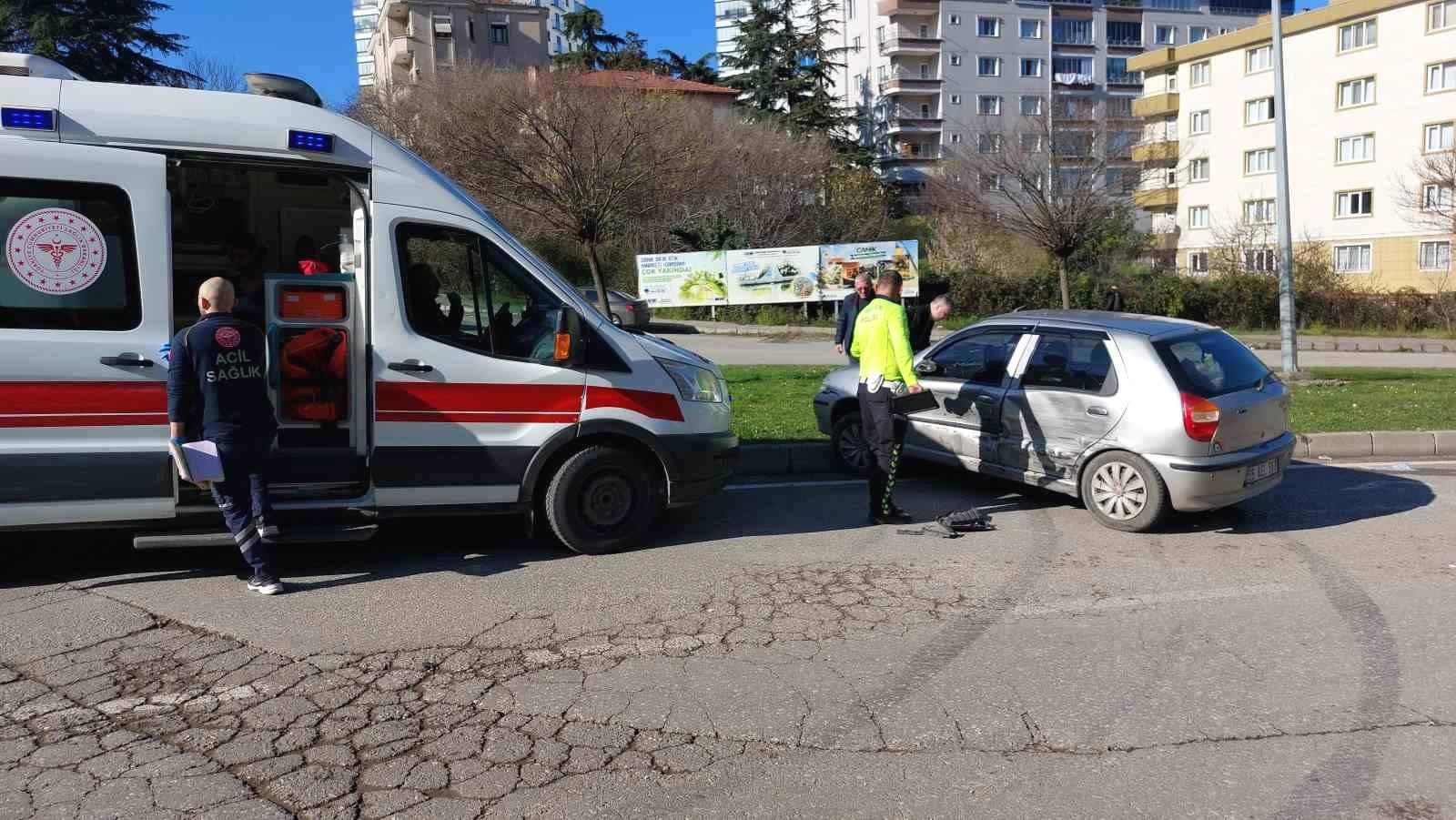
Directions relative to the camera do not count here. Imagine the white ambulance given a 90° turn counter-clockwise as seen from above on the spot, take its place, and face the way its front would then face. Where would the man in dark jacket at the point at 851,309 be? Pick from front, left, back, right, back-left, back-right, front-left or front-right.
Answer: front-right

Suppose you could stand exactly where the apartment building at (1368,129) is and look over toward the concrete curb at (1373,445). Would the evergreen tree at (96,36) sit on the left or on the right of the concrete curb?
right

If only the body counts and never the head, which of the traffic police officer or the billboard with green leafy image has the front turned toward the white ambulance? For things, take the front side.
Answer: the billboard with green leafy image

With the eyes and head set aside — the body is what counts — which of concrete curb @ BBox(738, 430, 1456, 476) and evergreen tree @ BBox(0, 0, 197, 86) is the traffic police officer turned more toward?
the concrete curb

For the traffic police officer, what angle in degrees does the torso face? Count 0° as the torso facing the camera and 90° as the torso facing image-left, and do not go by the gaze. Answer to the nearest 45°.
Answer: approximately 225°

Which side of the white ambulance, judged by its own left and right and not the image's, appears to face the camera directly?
right

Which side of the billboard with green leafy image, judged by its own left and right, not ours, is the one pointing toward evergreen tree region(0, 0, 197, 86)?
right

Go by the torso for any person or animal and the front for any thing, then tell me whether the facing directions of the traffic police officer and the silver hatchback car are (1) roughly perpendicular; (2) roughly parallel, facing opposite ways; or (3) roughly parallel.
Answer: roughly perpendicular

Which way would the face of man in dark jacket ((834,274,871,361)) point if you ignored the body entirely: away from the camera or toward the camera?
toward the camera

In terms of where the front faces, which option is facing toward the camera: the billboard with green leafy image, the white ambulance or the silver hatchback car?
the billboard with green leafy image

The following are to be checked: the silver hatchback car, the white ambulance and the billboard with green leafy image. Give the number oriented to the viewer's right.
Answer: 1

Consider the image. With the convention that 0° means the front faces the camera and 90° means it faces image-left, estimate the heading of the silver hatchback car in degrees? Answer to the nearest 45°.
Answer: approximately 135°

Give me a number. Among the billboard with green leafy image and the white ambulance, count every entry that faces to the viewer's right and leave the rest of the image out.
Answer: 1

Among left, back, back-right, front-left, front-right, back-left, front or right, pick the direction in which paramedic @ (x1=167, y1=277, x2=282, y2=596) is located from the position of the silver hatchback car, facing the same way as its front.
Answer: left

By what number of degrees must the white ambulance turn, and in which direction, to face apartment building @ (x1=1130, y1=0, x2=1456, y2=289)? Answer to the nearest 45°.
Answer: approximately 45° to its left

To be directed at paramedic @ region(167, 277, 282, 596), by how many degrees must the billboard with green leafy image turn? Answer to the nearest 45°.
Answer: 0° — it already faces them

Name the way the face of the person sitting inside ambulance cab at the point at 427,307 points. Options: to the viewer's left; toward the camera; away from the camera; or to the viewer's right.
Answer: to the viewer's right
